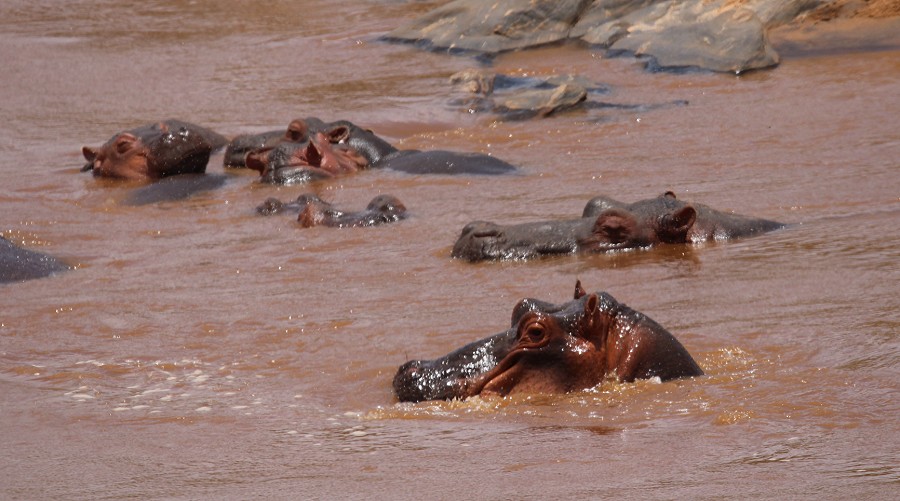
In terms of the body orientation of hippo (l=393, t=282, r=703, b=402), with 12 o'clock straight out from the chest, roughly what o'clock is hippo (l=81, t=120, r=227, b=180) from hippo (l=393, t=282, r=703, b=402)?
hippo (l=81, t=120, r=227, b=180) is roughly at 2 o'clock from hippo (l=393, t=282, r=703, b=402).

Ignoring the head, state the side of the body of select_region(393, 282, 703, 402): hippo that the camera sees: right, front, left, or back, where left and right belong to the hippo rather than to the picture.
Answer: left

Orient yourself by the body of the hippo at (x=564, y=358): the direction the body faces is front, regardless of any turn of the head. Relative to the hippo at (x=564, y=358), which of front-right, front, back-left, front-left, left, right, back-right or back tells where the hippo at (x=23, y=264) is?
front-right

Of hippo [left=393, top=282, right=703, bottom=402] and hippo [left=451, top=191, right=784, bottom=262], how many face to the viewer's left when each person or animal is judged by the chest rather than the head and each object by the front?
2

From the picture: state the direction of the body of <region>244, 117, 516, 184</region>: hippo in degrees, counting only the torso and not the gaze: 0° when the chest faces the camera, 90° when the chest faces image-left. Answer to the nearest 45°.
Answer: approximately 45°

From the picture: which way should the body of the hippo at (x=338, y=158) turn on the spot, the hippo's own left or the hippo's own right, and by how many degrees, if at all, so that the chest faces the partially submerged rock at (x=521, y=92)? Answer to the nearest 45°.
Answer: approximately 180°

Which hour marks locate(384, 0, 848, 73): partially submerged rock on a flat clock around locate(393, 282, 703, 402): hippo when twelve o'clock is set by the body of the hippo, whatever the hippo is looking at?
The partially submerged rock is roughly at 3 o'clock from the hippo.

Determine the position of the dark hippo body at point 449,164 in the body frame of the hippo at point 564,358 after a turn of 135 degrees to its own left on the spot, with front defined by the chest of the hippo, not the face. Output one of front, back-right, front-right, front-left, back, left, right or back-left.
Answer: back-left

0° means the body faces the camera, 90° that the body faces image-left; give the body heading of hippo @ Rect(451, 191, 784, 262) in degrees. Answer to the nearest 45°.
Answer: approximately 90°

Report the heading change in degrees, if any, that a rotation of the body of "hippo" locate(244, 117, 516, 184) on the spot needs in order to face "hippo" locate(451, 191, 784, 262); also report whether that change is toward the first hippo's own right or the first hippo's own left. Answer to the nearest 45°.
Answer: approximately 90° to the first hippo's own left

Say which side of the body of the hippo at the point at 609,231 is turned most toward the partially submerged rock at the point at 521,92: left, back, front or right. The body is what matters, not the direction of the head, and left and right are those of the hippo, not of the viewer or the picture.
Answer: right

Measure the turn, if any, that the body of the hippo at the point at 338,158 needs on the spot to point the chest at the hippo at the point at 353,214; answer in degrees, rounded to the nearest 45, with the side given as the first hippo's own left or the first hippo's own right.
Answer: approximately 45° to the first hippo's own left

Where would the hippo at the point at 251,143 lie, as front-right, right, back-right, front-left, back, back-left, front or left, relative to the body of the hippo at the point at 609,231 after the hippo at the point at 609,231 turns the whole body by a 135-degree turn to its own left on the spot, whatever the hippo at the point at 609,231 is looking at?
back
